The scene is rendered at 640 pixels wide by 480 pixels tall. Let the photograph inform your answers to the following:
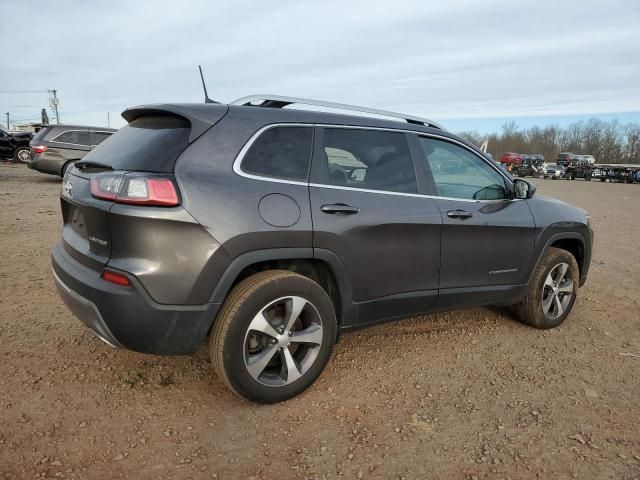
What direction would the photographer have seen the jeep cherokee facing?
facing away from the viewer and to the right of the viewer

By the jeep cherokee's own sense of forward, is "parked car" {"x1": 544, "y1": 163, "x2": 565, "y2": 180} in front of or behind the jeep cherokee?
in front

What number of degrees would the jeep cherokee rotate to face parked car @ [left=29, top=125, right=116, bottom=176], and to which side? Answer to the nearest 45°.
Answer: approximately 90° to its left

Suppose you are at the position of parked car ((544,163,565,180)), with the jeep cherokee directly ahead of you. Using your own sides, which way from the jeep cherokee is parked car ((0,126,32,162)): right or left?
right

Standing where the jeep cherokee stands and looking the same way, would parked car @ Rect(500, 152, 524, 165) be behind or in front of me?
in front
